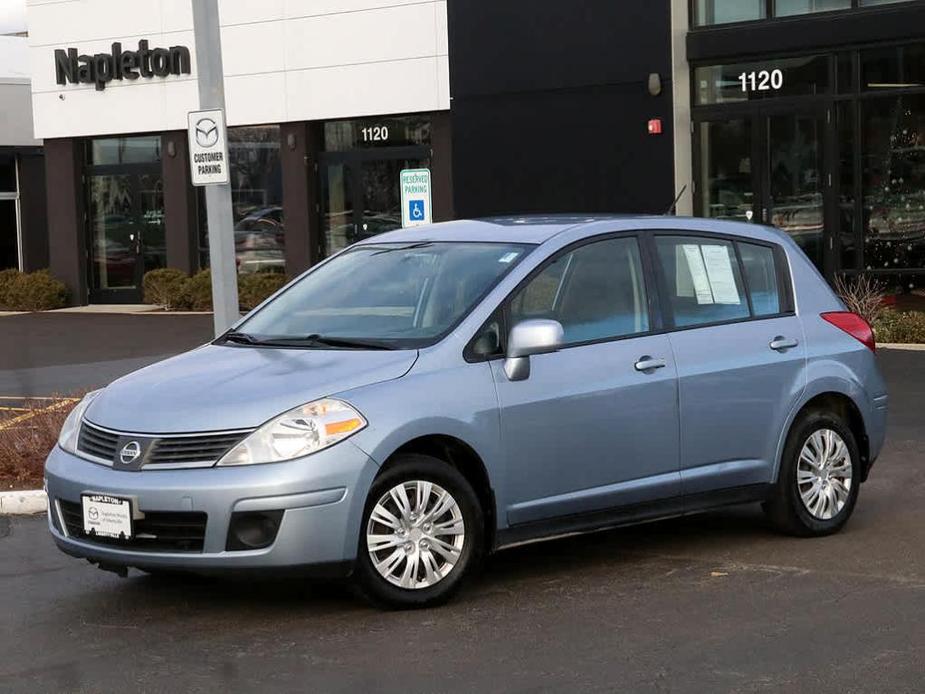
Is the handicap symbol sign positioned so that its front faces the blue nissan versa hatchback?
yes

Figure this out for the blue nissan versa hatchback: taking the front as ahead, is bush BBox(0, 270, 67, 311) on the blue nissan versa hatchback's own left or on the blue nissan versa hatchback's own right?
on the blue nissan versa hatchback's own right

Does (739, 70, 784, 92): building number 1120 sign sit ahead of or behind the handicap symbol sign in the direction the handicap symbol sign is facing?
behind

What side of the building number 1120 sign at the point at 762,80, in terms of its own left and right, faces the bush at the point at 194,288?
right

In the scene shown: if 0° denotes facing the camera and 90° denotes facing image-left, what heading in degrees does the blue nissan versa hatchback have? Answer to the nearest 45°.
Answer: approximately 45°

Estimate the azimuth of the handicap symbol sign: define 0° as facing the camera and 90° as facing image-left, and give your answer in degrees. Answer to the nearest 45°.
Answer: approximately 0°

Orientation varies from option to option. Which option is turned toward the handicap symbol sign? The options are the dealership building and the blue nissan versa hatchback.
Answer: the dealership building

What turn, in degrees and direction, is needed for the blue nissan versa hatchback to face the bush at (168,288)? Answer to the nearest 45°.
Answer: approximately 135° to its right

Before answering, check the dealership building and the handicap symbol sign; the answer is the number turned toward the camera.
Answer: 2
